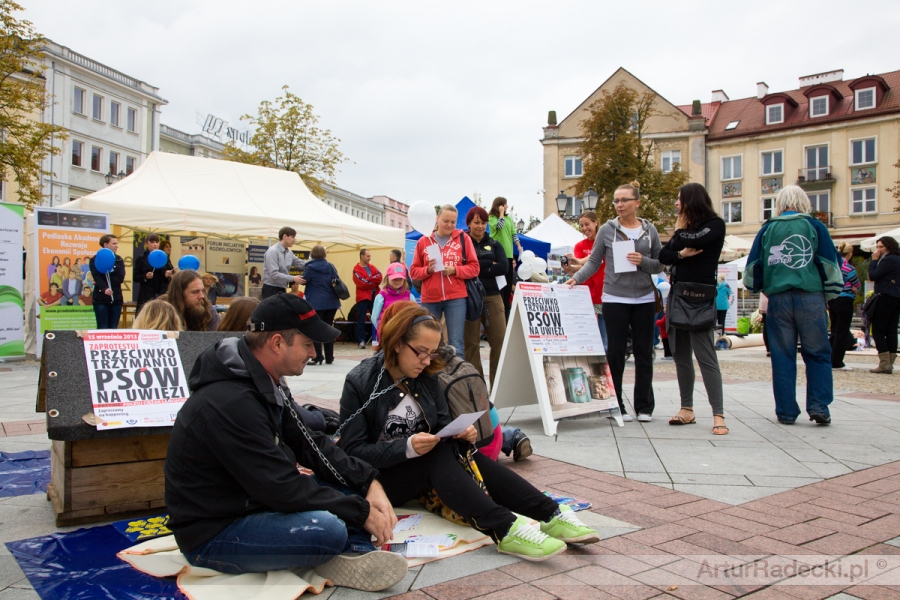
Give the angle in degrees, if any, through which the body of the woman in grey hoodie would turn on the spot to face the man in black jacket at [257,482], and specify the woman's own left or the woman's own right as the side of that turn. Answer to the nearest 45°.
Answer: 0° — they already face them

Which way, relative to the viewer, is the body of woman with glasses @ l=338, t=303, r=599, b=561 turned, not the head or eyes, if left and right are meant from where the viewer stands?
facing the viewer and to the right of the viewer

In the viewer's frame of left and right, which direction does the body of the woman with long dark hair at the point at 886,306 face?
facing to the left of the viewer

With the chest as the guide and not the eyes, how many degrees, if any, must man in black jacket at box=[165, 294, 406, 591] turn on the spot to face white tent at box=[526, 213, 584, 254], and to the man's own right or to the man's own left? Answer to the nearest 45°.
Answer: approximately 45° to the man's own left

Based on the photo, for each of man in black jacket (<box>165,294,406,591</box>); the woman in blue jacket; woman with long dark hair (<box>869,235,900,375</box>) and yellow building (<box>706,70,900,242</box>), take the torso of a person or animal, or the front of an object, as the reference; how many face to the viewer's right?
1

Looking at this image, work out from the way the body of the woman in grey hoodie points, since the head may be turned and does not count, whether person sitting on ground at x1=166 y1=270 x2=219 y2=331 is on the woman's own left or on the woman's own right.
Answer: on the woman's own right

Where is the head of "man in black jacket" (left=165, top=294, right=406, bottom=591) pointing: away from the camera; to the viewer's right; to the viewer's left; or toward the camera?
to the viewer's right

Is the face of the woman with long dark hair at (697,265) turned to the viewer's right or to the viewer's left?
to the viewer's left

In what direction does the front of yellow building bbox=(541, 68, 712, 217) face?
toward the camera

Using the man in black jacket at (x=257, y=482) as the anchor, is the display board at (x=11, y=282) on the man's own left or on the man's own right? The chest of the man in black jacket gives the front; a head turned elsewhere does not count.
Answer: on the man's own left

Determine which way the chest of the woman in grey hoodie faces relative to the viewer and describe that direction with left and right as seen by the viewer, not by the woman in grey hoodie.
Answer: facing the viewer

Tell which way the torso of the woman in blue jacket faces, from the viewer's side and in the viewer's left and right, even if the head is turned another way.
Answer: facing away from the viewer

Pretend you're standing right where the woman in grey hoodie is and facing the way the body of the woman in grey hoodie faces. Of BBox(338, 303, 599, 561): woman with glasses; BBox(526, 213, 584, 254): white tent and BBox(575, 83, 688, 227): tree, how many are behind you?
2

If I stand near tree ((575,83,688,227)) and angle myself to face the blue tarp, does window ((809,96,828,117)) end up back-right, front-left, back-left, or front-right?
back-left

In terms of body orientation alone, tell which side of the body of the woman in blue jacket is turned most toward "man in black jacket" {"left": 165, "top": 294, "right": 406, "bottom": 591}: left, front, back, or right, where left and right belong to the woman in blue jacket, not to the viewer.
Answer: back

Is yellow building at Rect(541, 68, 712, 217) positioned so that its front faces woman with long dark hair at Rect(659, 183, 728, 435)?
yes
